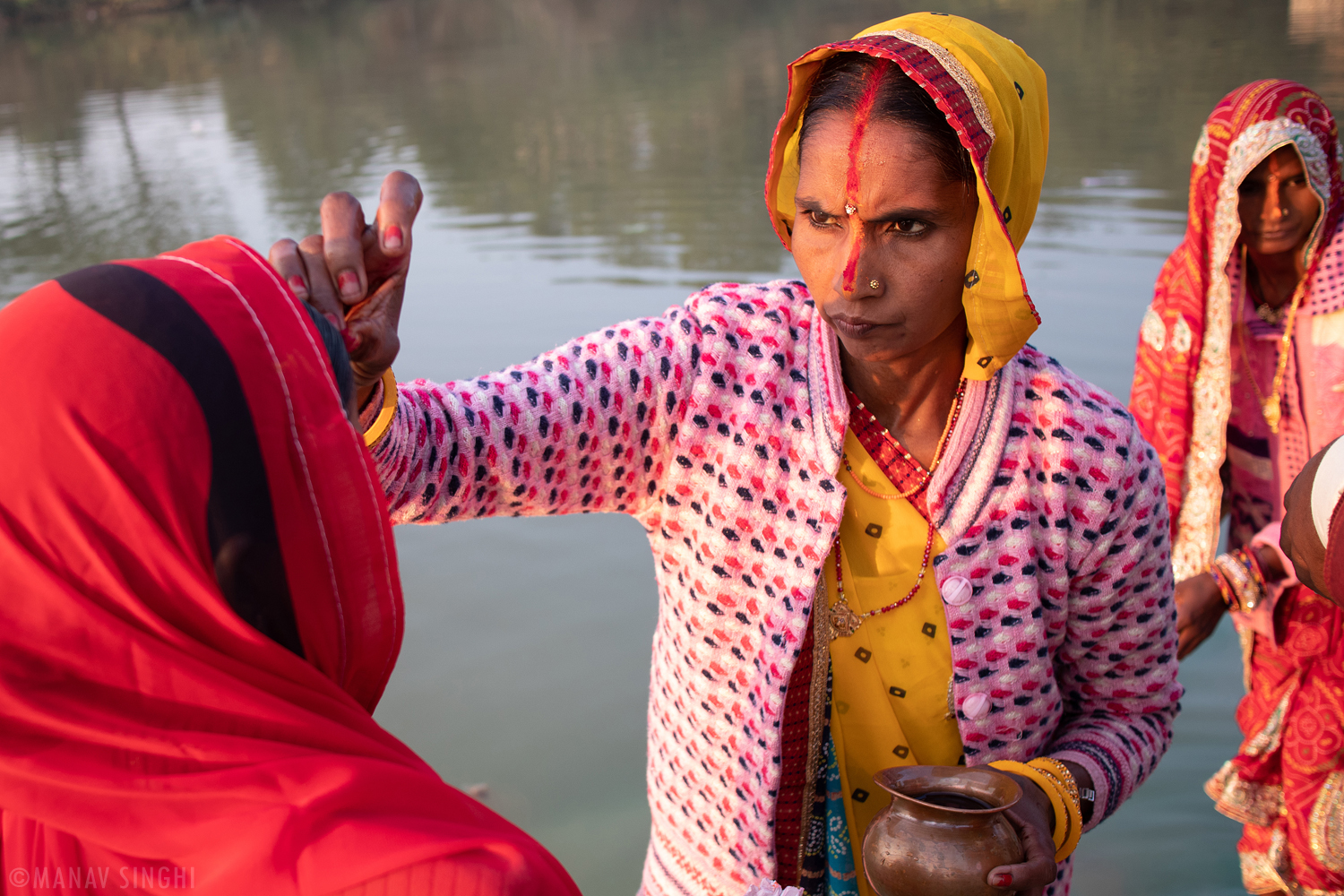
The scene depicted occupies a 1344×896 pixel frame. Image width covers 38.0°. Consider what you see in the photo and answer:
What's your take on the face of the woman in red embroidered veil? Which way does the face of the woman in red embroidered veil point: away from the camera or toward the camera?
toward the camera

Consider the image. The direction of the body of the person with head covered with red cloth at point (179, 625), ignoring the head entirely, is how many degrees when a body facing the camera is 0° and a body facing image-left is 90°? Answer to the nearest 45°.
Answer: approximately 225°

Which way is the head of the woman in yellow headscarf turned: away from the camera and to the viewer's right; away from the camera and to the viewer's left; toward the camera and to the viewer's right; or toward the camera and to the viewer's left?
toward the camera and to the viewer's left

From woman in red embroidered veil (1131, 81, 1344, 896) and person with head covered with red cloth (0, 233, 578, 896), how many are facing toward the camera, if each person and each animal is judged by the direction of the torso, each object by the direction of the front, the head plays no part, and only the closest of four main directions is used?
1

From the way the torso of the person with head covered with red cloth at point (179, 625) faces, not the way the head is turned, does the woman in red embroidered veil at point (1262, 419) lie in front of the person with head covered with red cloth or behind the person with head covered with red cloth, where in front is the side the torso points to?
in front

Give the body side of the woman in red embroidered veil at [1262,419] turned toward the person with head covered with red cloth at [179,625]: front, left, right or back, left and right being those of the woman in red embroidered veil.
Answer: front

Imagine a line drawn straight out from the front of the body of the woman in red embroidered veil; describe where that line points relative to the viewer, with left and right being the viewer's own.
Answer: facing the viewer

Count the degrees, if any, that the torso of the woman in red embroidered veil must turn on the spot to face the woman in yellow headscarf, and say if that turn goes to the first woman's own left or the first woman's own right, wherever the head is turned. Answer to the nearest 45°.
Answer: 0° — they already face them

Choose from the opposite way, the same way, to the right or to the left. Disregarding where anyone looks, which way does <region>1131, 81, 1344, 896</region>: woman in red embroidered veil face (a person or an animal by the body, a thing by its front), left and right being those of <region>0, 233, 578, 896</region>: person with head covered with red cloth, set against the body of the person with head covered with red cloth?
the opposite way
